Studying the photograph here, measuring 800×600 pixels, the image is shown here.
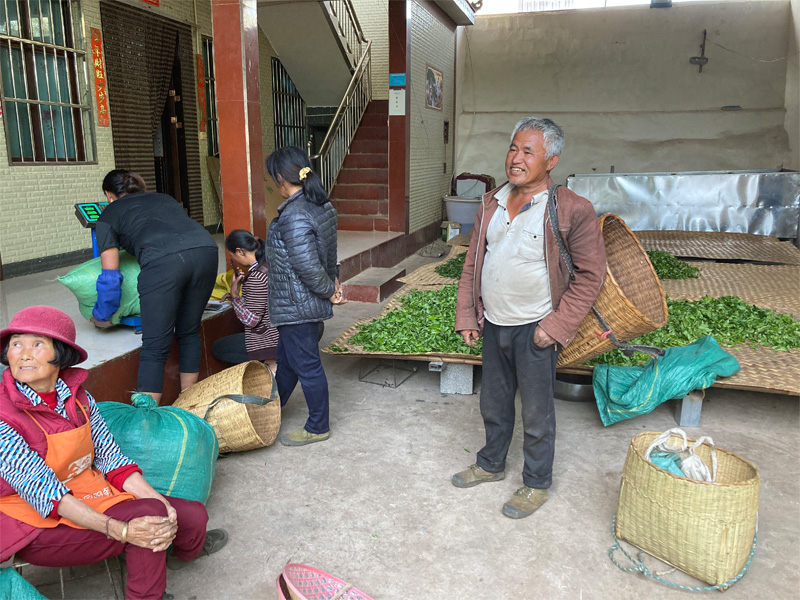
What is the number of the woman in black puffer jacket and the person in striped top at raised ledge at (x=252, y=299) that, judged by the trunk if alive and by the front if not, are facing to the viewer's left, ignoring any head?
2

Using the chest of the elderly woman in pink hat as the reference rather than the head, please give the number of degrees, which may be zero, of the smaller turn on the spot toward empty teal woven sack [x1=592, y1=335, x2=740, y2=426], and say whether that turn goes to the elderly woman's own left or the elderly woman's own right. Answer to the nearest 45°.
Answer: approximately 45° to the elderly woman's own left

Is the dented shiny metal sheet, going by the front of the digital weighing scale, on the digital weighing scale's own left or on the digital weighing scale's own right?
on the digital weighing scale's own left

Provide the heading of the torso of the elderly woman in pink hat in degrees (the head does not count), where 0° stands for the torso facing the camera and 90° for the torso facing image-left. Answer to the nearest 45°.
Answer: approximately 315°

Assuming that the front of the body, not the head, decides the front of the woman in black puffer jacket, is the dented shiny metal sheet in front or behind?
behind

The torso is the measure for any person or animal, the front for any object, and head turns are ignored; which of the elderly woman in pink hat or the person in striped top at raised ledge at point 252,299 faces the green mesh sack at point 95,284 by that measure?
the person in striped top at raised ledge

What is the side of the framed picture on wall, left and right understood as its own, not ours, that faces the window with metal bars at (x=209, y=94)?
right

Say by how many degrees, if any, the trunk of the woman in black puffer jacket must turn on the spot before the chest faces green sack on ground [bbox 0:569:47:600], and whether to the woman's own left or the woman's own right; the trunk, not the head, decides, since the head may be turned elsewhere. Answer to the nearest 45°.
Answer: approximately 45° to the woman's own left

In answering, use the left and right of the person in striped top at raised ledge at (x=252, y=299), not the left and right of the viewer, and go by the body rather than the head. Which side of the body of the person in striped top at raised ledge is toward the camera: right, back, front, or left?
left
